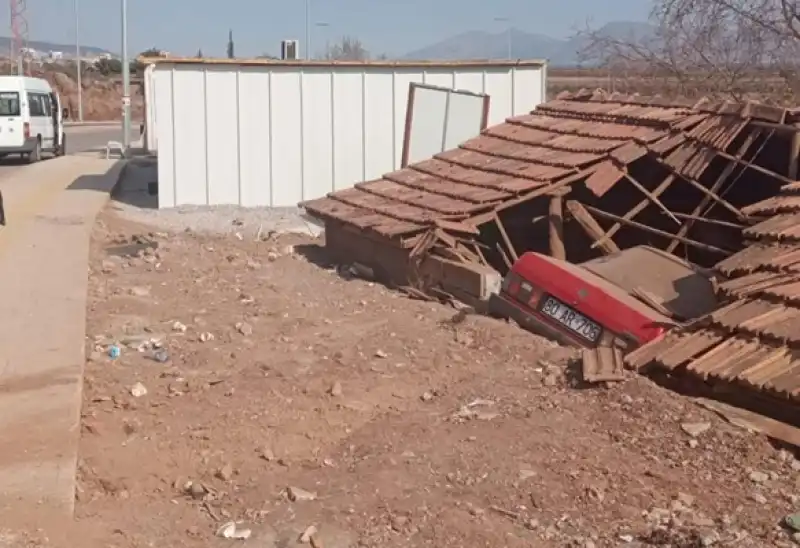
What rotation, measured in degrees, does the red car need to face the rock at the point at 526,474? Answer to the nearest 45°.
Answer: approximately 135° to its right

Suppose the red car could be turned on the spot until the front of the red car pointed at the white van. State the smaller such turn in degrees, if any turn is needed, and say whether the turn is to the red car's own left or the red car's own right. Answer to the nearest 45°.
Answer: approximately 90° to the red car's own left

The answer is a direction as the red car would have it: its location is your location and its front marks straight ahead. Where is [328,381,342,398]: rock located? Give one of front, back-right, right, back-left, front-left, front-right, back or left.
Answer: back

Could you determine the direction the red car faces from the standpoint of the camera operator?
facing away from the viewer and to the right of the viewer

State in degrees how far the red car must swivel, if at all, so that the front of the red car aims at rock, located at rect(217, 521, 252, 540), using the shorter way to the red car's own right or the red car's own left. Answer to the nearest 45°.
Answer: approximately 180°

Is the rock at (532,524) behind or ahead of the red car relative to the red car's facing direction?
behind

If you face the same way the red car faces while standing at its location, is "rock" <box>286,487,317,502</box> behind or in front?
behind

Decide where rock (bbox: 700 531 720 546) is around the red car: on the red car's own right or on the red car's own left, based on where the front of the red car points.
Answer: on the red car's own right

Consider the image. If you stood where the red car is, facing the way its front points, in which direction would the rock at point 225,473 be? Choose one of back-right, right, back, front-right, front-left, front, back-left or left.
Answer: back

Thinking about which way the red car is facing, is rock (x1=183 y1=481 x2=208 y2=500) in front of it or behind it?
behind

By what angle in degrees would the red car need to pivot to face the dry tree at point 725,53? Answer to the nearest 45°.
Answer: approximately 45° to its left

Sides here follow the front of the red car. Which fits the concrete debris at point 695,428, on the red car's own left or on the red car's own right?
on the red car's own right

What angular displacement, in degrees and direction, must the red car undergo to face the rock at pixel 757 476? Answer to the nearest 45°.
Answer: approximately 135° to its right

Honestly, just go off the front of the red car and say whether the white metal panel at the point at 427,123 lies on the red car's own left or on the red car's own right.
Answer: on the red car's own left
